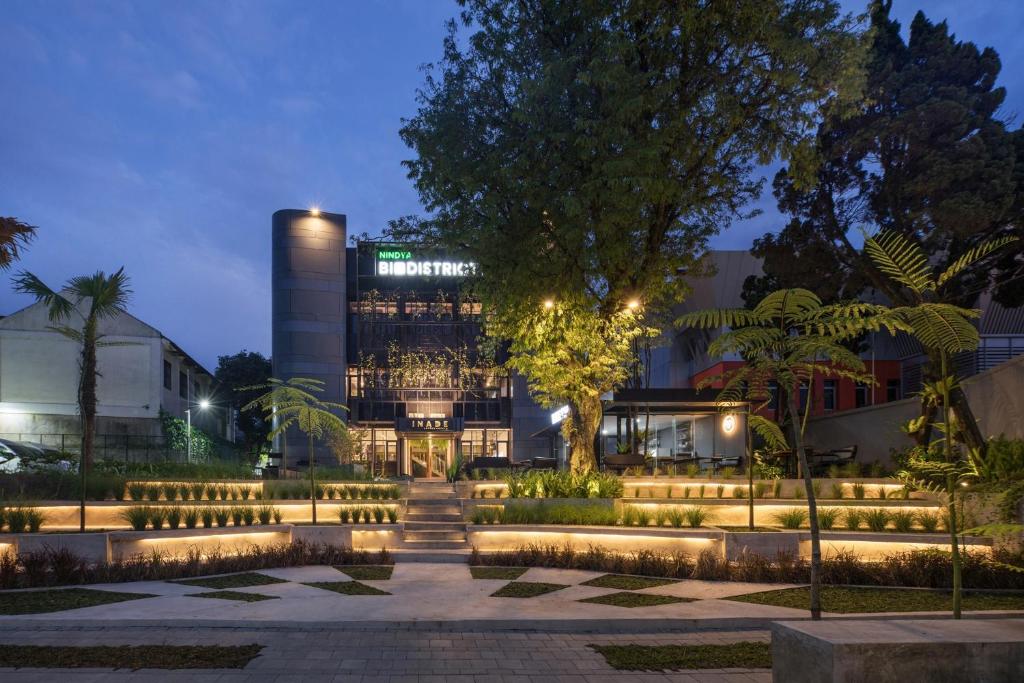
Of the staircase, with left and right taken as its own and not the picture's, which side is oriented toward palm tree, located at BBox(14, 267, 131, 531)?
right

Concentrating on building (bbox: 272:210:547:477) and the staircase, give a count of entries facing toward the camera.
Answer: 2
